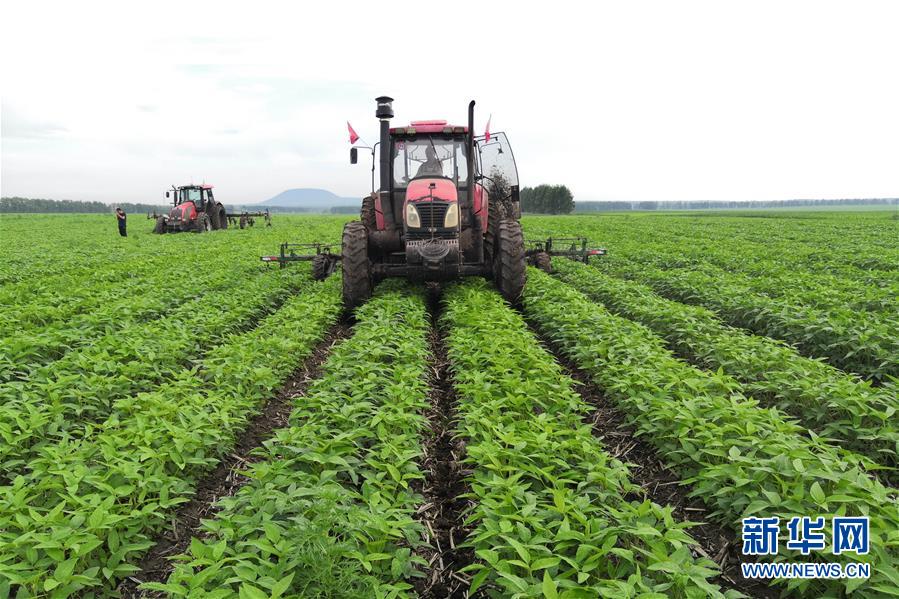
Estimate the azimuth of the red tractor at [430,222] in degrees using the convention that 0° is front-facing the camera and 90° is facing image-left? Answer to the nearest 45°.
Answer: approximately 0°

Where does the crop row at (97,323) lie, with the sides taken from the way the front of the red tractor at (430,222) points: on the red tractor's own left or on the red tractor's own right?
on the red tractor's own right

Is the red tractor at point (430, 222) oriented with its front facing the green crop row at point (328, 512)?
yes

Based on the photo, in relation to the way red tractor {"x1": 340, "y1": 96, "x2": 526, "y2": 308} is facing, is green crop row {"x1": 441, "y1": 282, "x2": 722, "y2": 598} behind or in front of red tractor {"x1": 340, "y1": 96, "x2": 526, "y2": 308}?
in front

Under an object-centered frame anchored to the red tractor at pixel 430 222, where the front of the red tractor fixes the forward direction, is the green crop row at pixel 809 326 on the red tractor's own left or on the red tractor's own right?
on the red tractor's own left

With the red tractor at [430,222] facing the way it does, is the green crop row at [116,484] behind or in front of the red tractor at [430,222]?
in front

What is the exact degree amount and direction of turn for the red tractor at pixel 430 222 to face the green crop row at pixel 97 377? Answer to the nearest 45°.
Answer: approximately 45° to its right

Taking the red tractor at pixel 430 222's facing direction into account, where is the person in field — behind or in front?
behind

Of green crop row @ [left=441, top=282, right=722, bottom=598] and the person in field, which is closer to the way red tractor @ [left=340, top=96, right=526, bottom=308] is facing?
the green crop row
